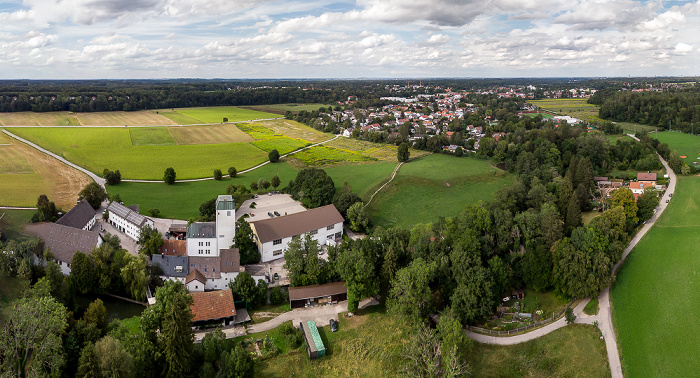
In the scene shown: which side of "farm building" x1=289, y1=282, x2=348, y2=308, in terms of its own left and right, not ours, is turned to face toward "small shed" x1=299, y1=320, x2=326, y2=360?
front

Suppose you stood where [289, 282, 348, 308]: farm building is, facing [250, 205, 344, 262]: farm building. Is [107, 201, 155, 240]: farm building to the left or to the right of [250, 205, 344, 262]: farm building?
left

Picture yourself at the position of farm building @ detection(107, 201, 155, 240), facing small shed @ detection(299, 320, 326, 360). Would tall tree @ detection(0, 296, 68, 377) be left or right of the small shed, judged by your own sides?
right

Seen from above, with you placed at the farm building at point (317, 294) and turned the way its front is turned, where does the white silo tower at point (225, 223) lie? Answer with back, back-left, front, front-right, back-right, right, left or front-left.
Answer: back-right

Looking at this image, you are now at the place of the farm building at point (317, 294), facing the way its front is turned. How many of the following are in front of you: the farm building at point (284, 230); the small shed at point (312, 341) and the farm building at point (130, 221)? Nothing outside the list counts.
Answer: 1

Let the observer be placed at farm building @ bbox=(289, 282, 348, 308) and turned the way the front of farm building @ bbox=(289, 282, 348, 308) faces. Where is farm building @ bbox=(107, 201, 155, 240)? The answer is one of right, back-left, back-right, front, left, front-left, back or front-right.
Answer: back-right

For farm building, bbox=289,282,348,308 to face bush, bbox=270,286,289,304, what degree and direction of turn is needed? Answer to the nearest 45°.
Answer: approximately 90° to its right

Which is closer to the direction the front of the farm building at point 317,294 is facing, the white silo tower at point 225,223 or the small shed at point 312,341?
the small shed

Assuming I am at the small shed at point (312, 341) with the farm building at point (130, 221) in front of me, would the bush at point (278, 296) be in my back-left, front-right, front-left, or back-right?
front-right

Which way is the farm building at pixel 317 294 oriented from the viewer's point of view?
toward the camera

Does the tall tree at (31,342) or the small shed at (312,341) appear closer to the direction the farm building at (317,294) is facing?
the small shed

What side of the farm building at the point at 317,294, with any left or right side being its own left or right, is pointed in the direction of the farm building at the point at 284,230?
back

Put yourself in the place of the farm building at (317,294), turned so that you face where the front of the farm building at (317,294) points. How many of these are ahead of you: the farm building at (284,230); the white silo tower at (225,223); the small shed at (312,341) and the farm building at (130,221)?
1

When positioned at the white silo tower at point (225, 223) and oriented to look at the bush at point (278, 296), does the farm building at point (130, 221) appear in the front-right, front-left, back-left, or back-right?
back-right

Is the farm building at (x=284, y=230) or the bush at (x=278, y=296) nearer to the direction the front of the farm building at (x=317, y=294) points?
the bush
